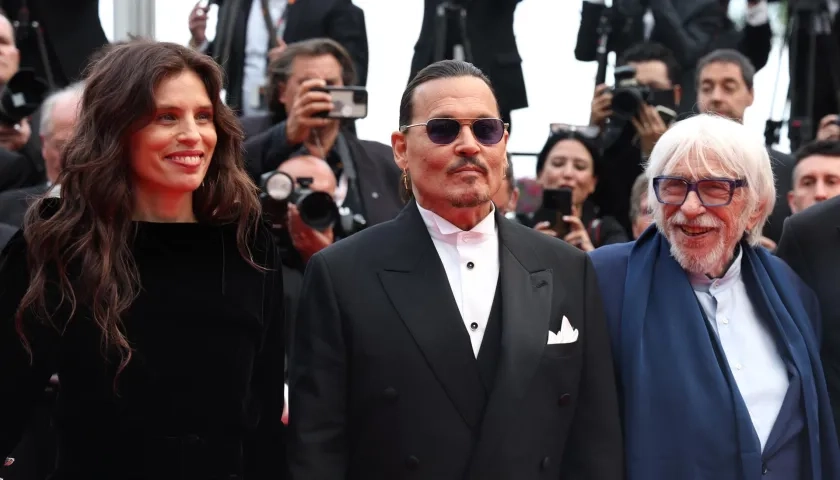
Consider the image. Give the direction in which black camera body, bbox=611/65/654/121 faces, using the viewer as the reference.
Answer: facing the viewer and to the left of the viewer

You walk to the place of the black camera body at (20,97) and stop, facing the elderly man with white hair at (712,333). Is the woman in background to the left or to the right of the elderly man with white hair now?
left

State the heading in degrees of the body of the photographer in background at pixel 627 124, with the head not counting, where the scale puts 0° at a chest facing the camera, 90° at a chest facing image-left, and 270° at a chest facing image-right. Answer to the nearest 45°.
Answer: approximately 45°

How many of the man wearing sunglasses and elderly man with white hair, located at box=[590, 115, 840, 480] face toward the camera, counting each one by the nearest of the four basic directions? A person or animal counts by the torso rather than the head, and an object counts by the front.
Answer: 2

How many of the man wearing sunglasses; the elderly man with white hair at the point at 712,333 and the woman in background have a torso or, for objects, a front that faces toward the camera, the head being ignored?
3

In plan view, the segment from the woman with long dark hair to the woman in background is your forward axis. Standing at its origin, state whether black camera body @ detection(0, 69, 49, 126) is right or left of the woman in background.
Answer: left

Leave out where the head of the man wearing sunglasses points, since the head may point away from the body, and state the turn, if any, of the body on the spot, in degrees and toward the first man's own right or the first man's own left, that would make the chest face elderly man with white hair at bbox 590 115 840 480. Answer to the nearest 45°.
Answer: approximately 135° to the first man's own left

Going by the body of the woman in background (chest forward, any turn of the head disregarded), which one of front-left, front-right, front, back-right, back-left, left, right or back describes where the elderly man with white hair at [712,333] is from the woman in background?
front

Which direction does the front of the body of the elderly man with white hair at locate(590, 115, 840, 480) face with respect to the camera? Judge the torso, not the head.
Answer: toward the camera

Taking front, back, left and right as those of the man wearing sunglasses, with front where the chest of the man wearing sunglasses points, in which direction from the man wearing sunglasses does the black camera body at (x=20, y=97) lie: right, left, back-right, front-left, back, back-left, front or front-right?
back-right

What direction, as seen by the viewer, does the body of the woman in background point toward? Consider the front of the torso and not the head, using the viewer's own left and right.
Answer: facing the viewer

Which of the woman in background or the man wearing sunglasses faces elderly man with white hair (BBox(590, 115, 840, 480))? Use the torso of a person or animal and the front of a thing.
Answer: the woman in background

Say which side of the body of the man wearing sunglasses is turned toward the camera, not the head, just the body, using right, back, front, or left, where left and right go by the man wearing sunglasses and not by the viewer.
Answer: front
